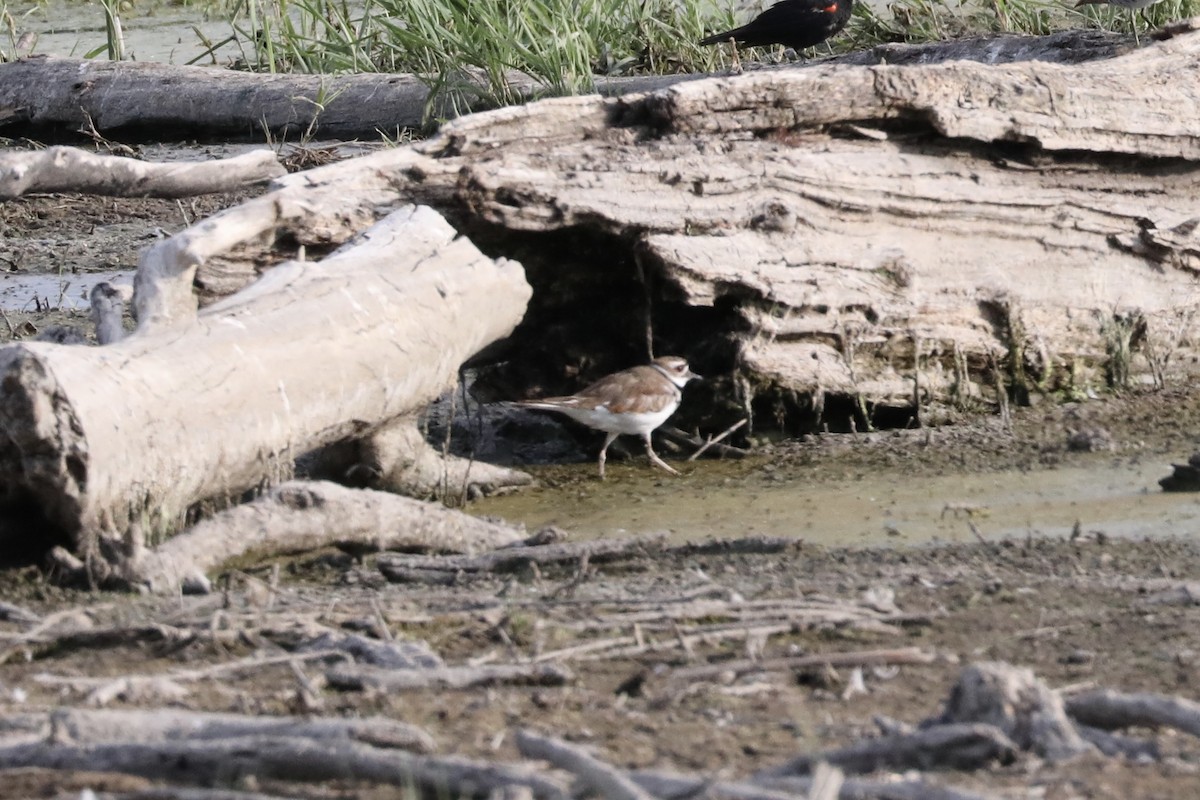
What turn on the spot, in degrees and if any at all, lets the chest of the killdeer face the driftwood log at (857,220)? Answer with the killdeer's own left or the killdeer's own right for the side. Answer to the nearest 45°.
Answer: approximately 45° to the killdeer's own left

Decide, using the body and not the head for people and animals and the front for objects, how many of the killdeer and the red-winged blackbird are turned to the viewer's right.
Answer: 2

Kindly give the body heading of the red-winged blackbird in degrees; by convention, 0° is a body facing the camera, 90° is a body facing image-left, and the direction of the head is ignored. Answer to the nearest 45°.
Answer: approximately 270°

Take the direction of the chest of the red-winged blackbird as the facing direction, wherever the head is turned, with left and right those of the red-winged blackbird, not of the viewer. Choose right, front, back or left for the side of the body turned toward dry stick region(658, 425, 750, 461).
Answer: right

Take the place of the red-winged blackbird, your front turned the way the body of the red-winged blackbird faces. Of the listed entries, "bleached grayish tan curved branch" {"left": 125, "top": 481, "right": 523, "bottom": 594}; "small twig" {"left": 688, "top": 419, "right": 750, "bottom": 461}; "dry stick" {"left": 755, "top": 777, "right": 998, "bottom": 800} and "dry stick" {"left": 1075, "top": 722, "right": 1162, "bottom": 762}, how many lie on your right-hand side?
4

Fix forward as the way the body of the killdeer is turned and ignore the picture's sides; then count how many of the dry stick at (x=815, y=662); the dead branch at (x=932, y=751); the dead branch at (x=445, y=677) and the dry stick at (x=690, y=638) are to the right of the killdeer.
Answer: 4

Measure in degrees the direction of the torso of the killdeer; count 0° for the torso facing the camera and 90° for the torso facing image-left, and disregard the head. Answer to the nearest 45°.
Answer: approximately 270°

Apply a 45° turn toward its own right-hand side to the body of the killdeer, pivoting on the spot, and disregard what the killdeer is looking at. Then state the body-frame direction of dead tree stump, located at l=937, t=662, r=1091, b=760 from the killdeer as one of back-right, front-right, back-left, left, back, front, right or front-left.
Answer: front-right
